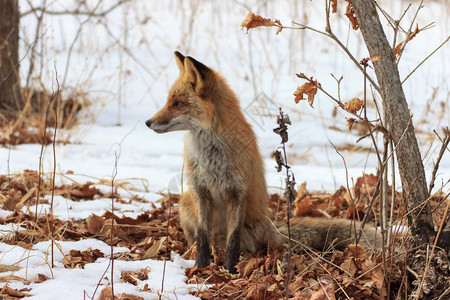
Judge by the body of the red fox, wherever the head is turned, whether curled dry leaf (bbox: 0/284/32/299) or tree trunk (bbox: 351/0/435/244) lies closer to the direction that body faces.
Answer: the curled dry leaf

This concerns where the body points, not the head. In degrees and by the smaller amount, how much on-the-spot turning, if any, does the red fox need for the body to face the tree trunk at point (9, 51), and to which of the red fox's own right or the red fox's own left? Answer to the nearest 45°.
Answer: approximately 90° to the red fox's own right

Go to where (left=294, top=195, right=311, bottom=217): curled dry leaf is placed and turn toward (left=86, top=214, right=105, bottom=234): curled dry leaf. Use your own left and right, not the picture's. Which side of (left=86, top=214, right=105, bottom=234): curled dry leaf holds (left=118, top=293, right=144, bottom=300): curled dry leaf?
left

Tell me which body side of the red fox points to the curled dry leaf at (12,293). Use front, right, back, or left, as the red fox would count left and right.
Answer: front

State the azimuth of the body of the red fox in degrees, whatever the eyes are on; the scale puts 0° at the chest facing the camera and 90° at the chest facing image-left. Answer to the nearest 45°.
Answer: approximately 45°

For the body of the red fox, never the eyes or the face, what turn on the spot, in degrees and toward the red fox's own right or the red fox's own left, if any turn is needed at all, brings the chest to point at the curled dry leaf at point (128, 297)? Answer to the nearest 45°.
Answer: approximately 45° to the red fox's own left

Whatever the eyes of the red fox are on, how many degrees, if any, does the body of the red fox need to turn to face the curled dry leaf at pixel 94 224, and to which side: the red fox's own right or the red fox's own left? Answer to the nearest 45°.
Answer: approximately 45° to the red fox's own right

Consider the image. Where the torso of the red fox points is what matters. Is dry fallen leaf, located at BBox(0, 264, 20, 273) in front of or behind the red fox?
in front

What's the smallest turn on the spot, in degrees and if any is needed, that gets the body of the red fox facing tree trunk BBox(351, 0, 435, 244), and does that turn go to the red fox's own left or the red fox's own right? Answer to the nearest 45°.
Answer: approximately 90° to the red fox's own left

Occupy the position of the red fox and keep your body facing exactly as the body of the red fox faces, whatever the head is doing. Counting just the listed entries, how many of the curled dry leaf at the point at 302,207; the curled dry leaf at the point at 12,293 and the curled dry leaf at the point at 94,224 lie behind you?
1

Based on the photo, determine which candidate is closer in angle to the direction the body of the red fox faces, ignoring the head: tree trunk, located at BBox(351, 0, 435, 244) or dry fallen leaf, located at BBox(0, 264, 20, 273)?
the dry fallen leaf
